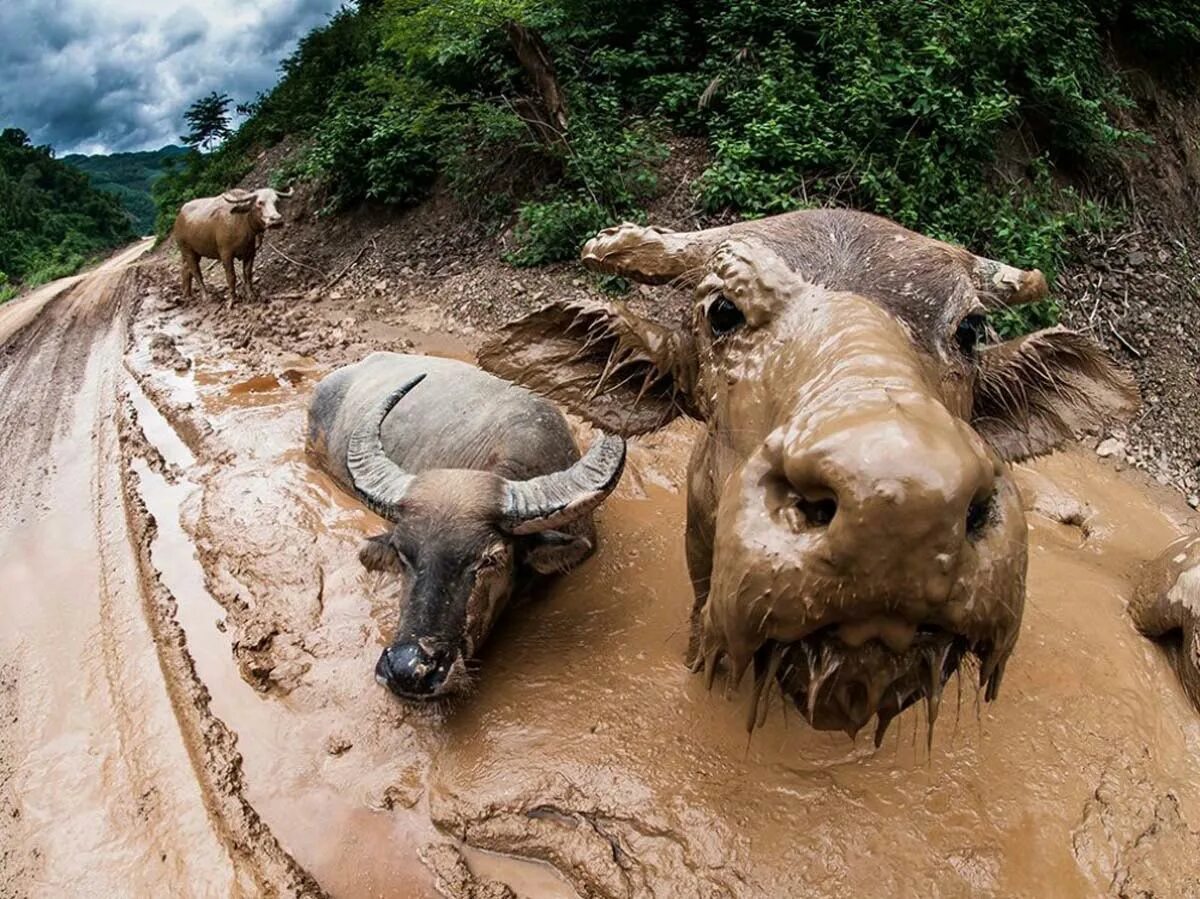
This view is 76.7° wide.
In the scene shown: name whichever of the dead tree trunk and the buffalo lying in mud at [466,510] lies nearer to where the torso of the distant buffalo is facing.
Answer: the dead tree trunk

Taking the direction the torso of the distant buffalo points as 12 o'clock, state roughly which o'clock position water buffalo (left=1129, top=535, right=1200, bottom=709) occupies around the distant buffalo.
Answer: The water buffalo is roughly at 1 o'clock from the distant buffalo.

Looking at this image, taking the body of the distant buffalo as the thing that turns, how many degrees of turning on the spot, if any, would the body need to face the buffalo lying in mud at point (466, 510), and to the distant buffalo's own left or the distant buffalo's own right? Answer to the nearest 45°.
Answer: approximately 45° to the distant buffalo's own right

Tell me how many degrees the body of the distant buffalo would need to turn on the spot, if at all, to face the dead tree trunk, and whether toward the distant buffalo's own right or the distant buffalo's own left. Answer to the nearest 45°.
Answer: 0° — it already faces it
